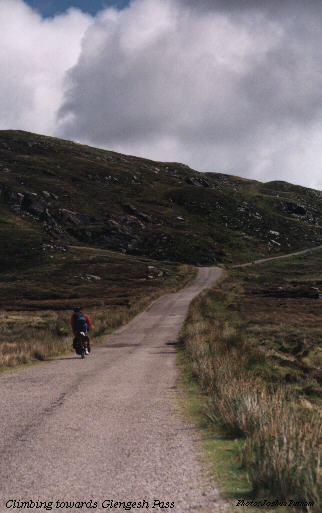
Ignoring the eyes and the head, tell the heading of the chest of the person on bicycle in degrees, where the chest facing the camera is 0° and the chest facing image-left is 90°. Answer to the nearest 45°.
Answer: approximately 180°
